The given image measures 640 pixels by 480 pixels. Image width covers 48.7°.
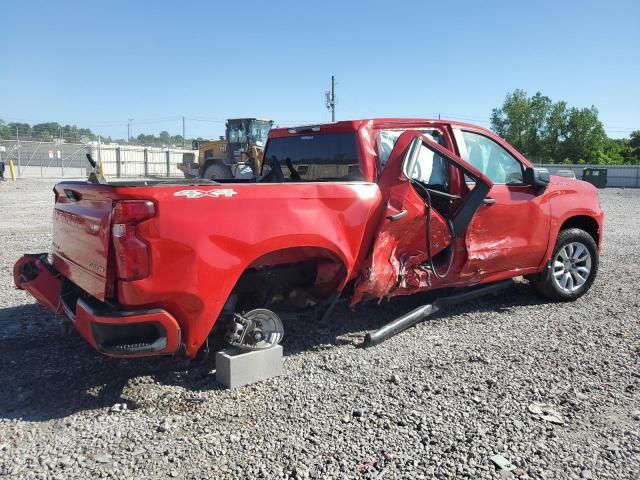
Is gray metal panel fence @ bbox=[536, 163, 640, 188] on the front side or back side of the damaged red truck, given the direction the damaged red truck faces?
on the front side

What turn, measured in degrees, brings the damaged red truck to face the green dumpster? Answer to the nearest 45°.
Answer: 0° — it already faces it

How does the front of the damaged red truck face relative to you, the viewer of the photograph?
facing away from the viewer and to the right of the viewer

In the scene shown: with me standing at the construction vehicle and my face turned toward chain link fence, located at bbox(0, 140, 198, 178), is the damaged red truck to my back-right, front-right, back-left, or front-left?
back-left
